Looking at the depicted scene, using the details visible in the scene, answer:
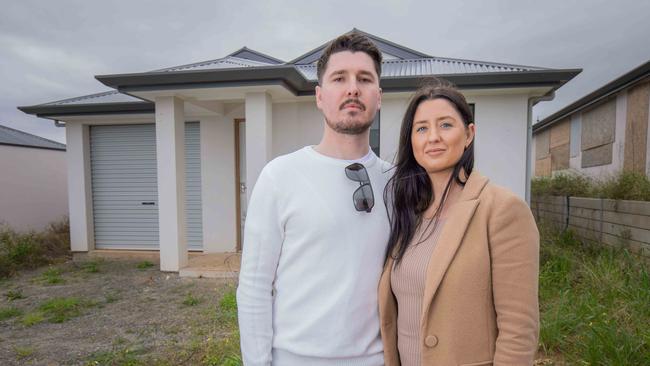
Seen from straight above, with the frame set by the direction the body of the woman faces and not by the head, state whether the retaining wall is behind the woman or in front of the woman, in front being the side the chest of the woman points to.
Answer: behind

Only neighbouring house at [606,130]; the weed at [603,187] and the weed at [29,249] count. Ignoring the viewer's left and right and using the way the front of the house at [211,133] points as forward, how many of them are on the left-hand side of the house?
2

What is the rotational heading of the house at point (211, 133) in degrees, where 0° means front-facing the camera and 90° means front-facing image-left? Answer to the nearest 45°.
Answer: approximately 0°

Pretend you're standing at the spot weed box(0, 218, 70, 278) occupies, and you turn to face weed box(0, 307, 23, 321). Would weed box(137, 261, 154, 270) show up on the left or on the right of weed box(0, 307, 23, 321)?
left

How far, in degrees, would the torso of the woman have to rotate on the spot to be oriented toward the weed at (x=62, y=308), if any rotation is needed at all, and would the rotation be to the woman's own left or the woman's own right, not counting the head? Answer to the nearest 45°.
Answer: approximately 45° to the woman's own right

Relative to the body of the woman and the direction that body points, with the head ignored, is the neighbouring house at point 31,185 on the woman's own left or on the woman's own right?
on the woman's own right

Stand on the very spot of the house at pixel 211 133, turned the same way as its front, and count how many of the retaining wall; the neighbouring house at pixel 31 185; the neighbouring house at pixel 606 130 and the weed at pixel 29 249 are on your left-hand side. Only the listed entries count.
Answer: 2

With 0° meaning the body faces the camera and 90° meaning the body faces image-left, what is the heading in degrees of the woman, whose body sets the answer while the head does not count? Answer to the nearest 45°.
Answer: approximately 45°

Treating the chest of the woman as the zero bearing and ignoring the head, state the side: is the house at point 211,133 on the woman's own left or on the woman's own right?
on the woman's own right

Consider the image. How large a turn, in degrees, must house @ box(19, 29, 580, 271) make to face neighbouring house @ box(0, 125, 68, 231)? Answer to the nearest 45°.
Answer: approximately 135° to its right
